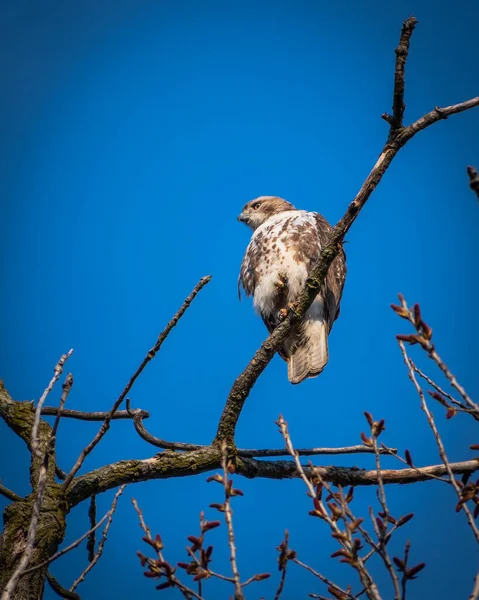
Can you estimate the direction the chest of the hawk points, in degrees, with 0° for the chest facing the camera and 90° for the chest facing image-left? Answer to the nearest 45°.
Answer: approximately 45°
